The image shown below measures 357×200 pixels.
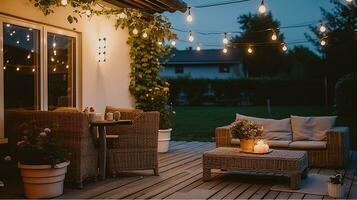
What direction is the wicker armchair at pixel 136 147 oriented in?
to the viewer's left

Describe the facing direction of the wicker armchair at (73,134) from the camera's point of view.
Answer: facing away from the viewer and to the right of the viewer

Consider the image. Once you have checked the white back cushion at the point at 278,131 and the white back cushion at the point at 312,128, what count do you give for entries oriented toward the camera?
2

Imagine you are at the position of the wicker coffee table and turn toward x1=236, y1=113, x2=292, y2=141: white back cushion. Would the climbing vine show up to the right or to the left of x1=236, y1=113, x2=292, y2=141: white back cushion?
left

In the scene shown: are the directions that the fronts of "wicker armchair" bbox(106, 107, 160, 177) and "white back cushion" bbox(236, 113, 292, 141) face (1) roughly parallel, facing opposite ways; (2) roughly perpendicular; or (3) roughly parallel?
roughly perpendicular

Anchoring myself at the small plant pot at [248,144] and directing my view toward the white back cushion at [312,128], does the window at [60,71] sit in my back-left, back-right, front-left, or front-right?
back-left

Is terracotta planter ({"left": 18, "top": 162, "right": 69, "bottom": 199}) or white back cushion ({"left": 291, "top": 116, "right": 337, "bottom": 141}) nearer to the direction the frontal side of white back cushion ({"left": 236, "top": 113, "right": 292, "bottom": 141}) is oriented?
the terracotta planter

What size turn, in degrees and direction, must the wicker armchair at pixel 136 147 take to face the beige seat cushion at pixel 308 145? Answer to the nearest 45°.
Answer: approximately 180°

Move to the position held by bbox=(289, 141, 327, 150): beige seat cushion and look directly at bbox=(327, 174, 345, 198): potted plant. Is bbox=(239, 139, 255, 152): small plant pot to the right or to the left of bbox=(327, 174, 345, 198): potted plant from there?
right

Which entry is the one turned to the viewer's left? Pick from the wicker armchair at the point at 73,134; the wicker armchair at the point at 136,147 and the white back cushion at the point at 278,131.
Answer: the wicker armchair at the point at 136,147

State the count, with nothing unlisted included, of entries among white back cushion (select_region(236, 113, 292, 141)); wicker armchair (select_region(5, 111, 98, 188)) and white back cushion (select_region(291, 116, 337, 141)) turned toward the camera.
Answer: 2
